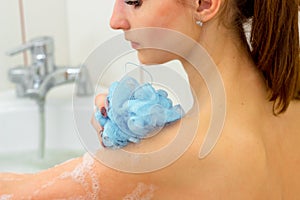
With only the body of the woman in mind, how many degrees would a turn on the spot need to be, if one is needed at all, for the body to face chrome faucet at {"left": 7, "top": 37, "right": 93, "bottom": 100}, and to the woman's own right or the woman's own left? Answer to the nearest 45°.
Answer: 0° — they already face it

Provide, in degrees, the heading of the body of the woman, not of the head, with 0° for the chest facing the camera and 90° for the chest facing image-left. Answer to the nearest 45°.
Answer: approximately 135°

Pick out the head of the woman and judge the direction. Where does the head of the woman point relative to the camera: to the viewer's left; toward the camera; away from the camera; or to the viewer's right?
to the viewer's left
